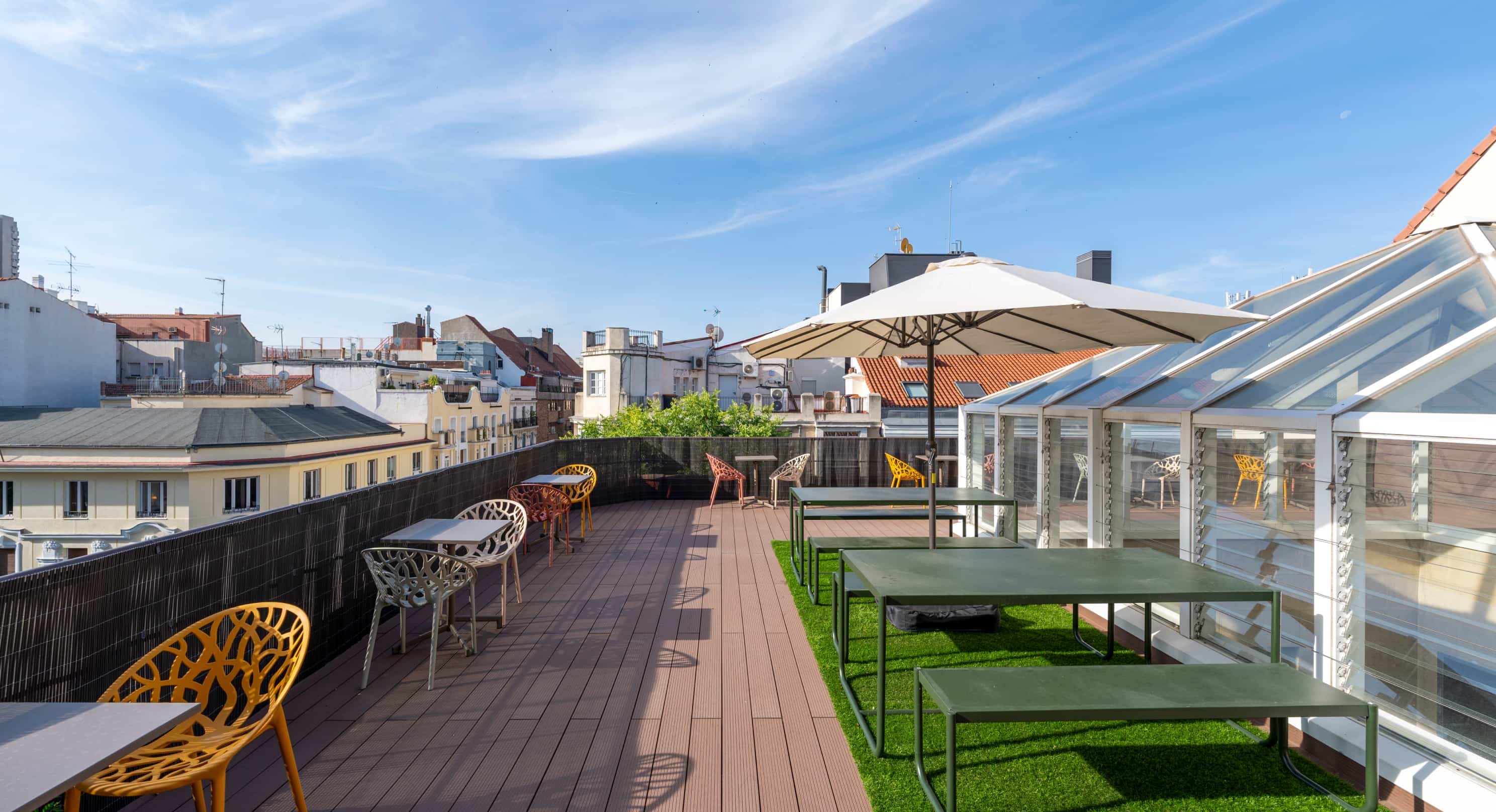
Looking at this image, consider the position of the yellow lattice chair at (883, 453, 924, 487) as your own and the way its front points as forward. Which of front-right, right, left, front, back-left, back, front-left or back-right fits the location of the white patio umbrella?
right

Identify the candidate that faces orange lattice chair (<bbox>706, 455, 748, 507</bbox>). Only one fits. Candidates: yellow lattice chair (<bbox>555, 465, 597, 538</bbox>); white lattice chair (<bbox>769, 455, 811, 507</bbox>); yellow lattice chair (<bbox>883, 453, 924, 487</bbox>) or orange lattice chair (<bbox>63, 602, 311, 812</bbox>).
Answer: the white lattice chair

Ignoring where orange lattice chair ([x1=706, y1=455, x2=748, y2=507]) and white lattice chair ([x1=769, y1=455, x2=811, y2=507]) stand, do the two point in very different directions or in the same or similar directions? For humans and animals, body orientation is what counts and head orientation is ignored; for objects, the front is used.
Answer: very different directions

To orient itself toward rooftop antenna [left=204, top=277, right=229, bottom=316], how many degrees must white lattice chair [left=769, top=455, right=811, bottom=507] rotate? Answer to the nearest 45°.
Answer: approximately 45° to its right

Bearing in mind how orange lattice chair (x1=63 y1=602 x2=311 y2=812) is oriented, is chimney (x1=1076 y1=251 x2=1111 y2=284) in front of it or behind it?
behind

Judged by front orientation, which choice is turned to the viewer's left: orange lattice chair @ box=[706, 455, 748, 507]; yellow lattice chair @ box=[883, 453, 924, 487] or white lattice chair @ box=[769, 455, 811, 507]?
the white lattice chair

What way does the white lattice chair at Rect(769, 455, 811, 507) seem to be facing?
to the viewer's left

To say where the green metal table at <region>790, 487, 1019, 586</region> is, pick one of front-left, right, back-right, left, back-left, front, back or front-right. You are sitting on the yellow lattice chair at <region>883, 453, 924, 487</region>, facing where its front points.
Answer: right

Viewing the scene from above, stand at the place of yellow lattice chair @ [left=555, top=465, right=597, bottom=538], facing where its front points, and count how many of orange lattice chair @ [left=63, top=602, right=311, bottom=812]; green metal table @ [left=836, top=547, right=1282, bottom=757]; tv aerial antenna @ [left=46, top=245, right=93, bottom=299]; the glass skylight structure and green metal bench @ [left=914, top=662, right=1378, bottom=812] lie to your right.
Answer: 1

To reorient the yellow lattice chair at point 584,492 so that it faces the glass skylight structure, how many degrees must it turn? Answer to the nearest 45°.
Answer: approximately 90° to its left

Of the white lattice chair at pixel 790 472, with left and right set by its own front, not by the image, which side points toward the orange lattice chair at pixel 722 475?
front

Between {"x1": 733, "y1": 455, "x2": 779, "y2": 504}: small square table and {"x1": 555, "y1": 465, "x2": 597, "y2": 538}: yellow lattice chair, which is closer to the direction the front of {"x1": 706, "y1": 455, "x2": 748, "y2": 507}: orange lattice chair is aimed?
the small square table

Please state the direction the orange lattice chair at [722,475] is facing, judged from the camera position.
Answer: facing to the right of the viewer

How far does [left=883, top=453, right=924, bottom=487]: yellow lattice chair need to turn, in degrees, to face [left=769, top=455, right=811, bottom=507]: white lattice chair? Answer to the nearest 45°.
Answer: approximately 135° to its right

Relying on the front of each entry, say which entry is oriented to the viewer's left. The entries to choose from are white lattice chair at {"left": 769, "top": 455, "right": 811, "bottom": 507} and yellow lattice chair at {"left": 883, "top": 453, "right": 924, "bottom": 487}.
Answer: the white lattice chair
